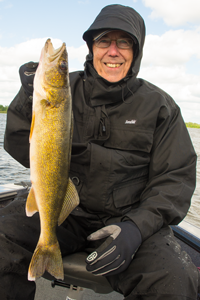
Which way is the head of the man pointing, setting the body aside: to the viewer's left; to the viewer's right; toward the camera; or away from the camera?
toward the camera

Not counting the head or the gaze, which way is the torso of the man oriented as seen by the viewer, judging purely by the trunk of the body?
toward the camera
